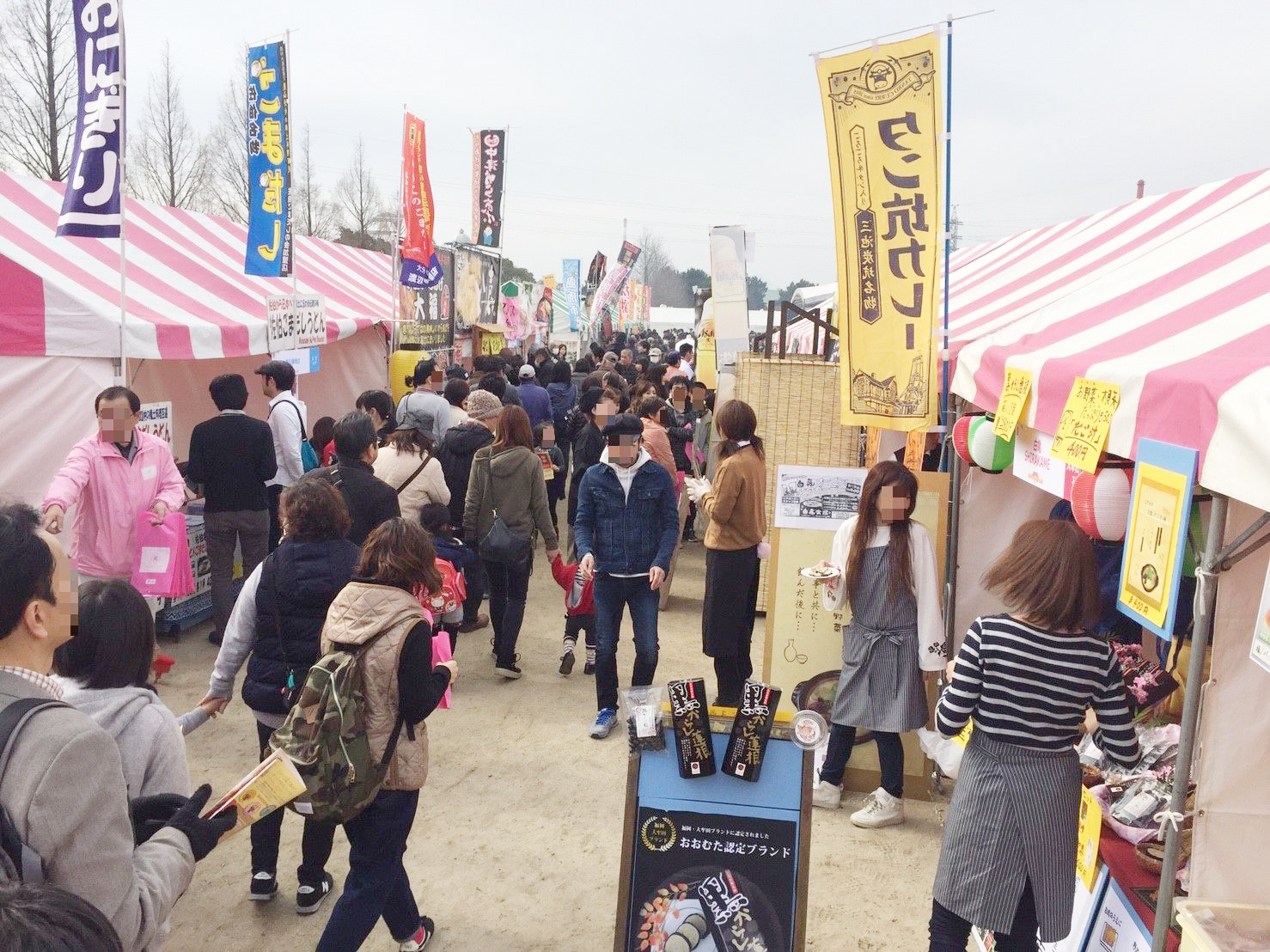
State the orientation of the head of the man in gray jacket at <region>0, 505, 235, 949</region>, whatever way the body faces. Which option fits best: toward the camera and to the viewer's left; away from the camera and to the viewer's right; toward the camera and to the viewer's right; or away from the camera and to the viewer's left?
away from the camera and to the viewer's right

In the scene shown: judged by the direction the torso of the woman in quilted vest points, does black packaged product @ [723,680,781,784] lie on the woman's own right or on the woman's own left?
on the woman's own right

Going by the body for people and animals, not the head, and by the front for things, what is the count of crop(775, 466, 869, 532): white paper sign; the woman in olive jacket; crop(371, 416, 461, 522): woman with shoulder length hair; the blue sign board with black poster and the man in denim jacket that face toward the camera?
3

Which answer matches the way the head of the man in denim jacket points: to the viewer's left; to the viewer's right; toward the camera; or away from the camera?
toward the camera

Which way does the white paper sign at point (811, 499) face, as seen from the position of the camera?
facing the viewer

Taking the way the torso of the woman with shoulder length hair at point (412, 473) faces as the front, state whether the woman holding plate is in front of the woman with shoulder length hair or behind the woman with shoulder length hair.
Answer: behind

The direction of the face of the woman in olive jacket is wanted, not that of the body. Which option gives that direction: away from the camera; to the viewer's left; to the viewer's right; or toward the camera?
away from the camera

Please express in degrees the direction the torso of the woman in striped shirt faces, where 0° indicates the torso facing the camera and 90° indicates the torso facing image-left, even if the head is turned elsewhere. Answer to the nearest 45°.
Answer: approximately 180°

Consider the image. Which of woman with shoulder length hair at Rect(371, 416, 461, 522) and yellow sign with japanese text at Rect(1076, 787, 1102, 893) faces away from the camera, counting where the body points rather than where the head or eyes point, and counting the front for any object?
the woman with shoulder length hair

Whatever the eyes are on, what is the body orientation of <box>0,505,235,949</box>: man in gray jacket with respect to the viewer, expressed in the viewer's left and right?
facing away from the viewer and to the right of the viewer

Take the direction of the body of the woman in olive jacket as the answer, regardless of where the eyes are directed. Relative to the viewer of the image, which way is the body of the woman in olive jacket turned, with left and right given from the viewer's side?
facing away from the viewer

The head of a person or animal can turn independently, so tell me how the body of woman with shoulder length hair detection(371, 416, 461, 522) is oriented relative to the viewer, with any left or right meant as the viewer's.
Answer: facing away from the viewer
